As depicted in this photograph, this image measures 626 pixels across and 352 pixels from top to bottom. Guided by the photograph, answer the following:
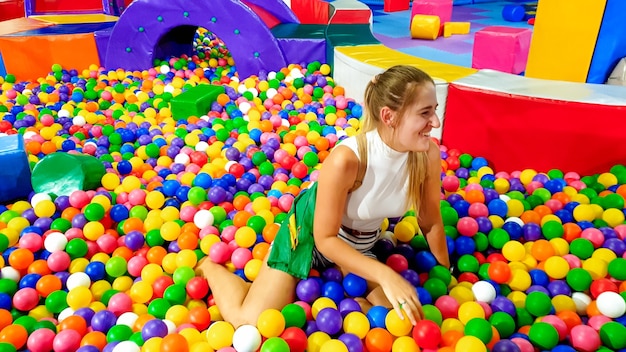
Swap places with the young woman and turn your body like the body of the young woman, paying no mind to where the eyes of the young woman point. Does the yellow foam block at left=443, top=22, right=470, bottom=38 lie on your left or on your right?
on your left

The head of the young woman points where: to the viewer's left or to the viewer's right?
to the viewer's right

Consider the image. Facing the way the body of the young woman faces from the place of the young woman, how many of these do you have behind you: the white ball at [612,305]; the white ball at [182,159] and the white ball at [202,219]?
2
